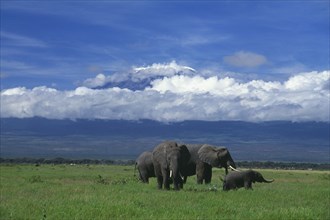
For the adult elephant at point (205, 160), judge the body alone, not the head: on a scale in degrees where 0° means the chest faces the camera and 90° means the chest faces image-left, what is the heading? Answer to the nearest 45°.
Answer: approximately 270°

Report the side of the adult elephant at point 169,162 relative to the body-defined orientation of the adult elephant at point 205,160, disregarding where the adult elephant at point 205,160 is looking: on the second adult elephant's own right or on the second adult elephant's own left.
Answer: on the second adult elephant's own right

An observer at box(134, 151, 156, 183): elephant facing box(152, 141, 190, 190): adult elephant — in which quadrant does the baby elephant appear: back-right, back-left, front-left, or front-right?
front-left

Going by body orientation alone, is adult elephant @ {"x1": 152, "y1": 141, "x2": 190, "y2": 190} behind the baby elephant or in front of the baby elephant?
behind

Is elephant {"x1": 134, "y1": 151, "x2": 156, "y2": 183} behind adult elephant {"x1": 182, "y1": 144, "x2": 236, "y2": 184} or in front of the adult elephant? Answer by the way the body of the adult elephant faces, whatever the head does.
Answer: behind

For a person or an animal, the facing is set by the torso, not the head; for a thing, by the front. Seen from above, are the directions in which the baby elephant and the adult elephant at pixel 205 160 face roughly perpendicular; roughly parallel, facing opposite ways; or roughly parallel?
roughly parallel

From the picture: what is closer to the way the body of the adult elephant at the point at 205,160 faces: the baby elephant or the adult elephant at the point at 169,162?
the baby elephant

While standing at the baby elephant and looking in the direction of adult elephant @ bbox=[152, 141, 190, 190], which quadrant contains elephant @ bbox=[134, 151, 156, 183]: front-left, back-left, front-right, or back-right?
front-right

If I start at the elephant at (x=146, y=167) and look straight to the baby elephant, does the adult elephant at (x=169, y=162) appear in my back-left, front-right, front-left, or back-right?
front-right

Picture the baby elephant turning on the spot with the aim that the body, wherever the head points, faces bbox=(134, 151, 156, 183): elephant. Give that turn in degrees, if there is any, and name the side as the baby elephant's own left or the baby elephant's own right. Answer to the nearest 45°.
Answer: approximately 135° to the baby elephant's own left

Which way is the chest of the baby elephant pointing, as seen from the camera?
to the viewer's right

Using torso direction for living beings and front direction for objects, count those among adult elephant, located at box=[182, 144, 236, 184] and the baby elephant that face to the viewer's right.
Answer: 2

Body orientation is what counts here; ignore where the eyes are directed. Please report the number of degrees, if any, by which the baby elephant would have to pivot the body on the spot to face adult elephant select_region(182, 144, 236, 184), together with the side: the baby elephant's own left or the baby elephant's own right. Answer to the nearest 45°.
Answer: approximately 135° to the baby elephant's own left
